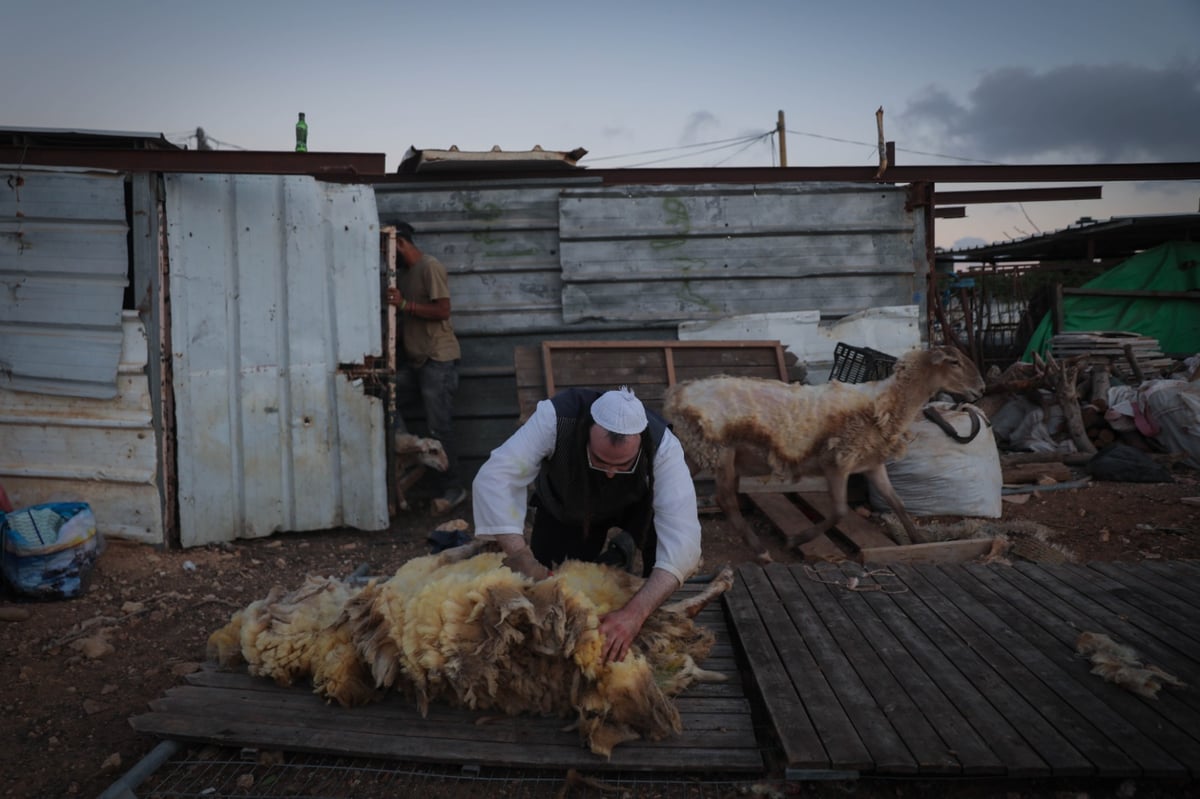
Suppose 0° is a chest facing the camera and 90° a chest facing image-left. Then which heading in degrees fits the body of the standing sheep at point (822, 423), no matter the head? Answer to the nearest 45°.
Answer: approximately 270°

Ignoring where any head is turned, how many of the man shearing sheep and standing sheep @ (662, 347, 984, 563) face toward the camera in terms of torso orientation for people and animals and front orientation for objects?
1

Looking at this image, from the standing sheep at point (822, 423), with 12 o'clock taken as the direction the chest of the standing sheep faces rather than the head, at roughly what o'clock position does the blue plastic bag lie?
The blue plastic bag is roughly at 5 o'clock from the standing sheep.

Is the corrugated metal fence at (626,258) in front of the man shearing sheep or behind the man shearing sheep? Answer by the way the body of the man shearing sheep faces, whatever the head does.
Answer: behind

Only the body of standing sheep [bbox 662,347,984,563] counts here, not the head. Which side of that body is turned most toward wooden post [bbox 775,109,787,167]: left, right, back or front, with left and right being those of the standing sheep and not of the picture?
left

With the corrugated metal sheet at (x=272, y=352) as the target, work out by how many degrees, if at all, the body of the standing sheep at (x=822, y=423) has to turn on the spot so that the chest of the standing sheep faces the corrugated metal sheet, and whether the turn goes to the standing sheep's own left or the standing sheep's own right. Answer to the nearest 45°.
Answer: approximately 180°

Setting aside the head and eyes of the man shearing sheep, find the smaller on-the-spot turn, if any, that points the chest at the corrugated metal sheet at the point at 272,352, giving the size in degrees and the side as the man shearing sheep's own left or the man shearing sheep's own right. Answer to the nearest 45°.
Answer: approximately 135° to the man shearing sheep's own right

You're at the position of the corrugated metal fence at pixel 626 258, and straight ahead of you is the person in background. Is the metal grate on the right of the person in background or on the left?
left

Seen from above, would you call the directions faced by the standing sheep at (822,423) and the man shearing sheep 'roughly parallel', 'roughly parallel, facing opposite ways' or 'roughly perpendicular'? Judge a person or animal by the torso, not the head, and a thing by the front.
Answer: roughly perpendicular

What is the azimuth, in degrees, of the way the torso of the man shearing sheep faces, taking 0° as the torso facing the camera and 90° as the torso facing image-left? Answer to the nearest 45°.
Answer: approximately 0°

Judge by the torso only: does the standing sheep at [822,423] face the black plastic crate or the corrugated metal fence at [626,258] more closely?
the black plastic crate

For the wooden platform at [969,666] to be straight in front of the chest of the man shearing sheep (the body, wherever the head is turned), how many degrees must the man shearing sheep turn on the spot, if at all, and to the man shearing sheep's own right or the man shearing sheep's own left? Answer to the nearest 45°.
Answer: approximately 90° to the man shearing sheep's own left

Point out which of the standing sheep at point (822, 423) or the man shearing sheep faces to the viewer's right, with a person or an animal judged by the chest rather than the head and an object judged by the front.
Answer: the standing sheep
